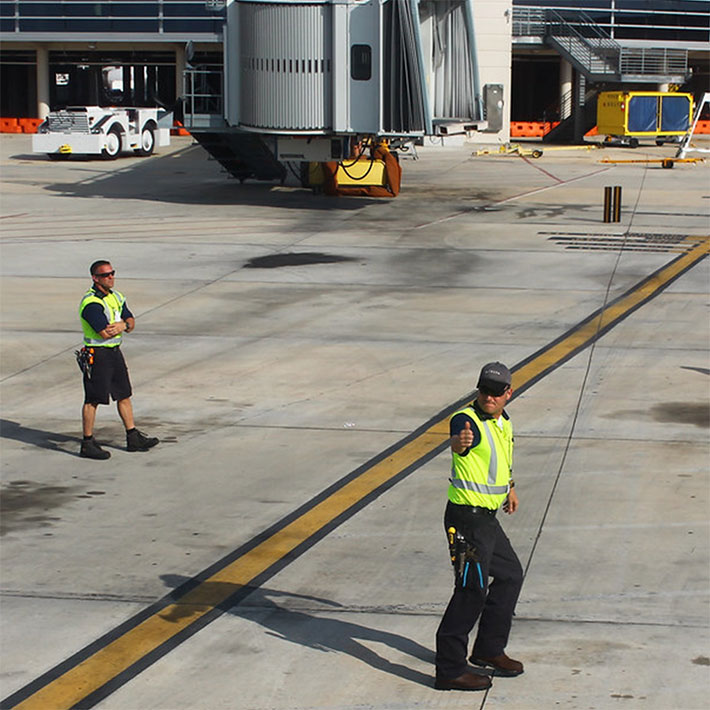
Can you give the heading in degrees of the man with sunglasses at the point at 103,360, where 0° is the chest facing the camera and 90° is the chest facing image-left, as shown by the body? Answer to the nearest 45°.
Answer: approximately 315°

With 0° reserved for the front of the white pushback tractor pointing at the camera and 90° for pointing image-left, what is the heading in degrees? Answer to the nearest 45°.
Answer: approximately 45°

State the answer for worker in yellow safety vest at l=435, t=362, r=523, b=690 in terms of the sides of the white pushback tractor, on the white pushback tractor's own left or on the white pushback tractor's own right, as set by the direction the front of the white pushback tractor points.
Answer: on the white pushback tractor's own left

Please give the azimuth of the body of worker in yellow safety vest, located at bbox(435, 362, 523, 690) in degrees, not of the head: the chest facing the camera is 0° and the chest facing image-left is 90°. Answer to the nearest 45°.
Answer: approximately 315°

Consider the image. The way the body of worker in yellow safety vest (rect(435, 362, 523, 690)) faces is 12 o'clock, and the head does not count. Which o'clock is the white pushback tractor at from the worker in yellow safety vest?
The white pushback tractor is roughly at 7 o'clock from the worker in yellow safety vest.

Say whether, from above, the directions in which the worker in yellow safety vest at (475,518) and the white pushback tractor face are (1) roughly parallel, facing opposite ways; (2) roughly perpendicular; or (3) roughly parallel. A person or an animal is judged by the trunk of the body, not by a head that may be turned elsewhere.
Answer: roughly perpendicular

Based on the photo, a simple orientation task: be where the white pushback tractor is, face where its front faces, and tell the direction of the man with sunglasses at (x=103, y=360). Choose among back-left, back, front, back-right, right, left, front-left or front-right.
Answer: front-left
